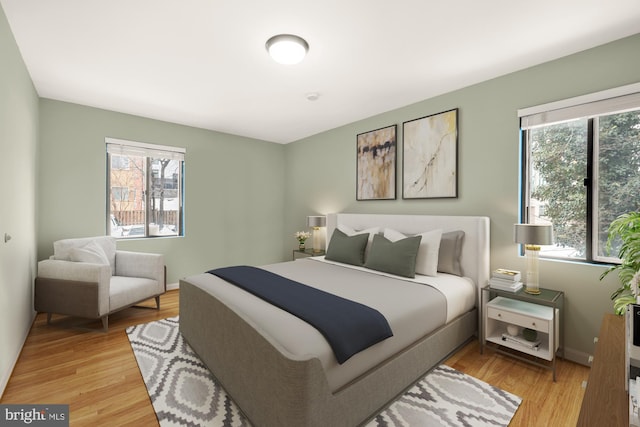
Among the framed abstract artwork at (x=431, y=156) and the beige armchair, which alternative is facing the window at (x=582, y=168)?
the beige armchair

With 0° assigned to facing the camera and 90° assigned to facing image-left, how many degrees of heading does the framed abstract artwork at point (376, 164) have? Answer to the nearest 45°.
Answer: approximately 45°

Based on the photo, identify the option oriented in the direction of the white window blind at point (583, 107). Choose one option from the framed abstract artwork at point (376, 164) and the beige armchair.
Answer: the beige armchair

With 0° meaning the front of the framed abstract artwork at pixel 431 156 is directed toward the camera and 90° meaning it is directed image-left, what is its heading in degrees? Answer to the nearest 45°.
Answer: approximately 45°

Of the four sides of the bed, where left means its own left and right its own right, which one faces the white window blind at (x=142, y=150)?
right

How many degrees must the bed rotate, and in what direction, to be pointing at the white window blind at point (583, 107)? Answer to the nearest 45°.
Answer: approximately 135° to its left

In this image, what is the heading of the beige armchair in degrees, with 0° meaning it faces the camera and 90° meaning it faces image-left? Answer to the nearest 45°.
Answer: approximately 315°
